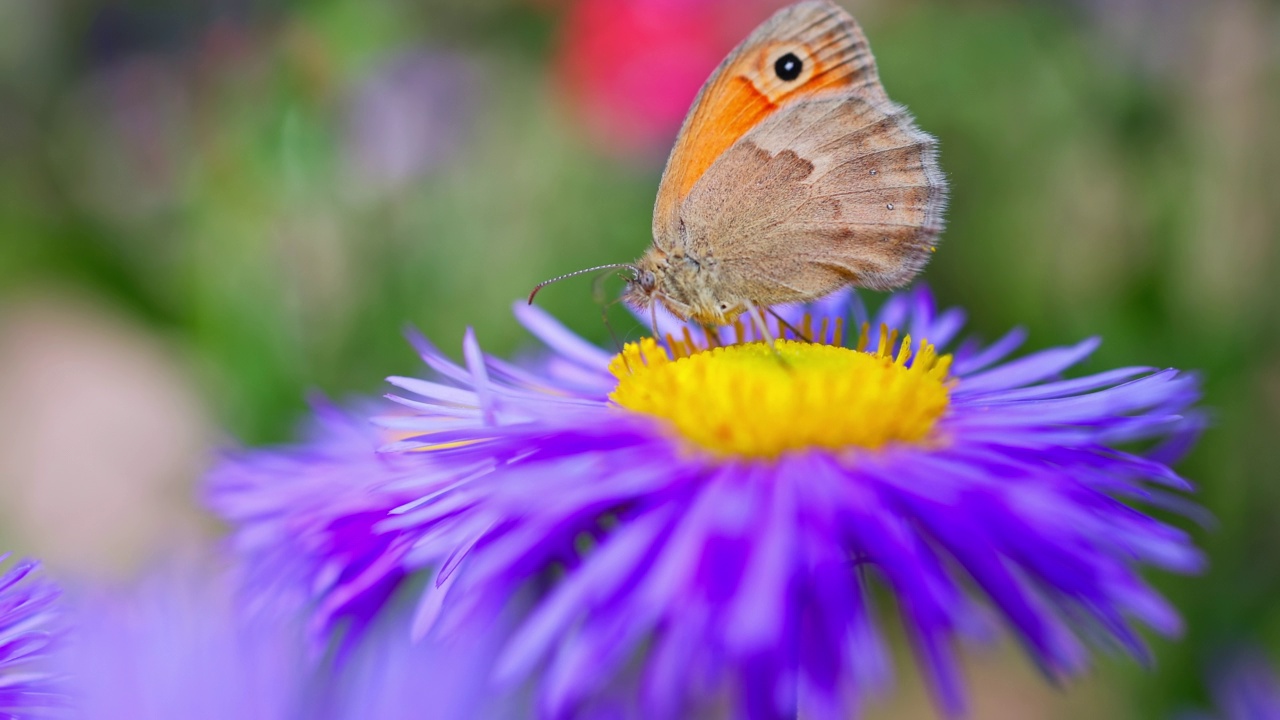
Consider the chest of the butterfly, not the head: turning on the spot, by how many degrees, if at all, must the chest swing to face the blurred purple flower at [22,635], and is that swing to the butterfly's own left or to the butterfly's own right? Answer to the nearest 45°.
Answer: approximately 45° to the butterfly's own left

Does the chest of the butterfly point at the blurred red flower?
no

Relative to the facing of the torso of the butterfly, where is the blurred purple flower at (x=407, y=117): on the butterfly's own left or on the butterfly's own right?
on the butterfly's own right

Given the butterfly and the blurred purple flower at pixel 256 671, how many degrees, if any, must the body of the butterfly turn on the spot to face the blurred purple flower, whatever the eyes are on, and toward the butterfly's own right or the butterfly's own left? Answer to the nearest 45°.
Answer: approximately 45° to the butterfly's own left

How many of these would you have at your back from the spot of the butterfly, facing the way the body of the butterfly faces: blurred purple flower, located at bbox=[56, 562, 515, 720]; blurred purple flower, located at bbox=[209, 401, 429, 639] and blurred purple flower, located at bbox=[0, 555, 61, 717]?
0

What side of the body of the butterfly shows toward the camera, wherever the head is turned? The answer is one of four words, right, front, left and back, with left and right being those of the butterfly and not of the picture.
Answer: left

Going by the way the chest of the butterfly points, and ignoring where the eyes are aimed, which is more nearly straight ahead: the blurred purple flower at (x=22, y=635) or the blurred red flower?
the blurred purple flower

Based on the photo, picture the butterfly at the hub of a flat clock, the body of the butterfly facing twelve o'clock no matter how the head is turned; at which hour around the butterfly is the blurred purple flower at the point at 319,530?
The blurred purple flower is roughly at 11 o'clock from the butterfly.
